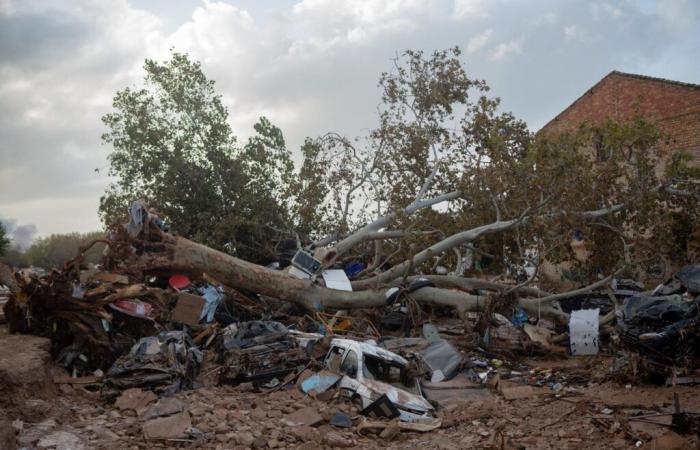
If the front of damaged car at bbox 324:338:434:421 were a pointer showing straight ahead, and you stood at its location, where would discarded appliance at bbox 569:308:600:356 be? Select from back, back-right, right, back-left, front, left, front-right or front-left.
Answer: left

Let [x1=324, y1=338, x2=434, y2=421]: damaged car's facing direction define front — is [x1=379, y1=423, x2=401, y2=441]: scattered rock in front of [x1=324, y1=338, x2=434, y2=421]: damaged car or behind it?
in front

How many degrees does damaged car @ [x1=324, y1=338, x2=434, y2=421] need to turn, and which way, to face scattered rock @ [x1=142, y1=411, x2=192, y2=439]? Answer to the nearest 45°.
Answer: approximately 90° to its right

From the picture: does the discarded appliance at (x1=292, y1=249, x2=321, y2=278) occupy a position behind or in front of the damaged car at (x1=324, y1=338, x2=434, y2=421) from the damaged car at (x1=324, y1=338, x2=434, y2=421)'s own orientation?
behind

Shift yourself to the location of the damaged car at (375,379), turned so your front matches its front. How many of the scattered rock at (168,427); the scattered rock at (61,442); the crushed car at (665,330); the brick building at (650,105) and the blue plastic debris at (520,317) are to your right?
2

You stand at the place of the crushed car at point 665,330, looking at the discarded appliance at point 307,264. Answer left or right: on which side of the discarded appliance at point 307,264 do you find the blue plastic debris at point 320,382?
left

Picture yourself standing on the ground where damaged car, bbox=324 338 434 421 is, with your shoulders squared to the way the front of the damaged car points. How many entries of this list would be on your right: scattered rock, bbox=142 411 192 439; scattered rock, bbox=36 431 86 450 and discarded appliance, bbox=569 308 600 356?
2

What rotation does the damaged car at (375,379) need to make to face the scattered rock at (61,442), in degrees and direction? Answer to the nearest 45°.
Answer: approximately 90° to its right
